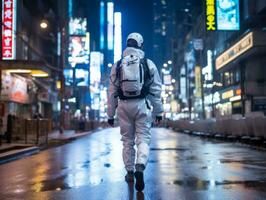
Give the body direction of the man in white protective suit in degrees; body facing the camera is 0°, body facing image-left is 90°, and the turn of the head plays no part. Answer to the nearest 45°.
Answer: approximately 180°

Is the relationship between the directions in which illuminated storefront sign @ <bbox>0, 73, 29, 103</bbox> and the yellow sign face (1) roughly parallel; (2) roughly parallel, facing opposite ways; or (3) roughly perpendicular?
roughly perpendicular

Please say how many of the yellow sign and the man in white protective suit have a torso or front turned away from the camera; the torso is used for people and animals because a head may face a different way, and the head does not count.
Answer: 1

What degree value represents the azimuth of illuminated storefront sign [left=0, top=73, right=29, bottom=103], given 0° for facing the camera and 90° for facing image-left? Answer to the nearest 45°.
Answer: approximately 315°

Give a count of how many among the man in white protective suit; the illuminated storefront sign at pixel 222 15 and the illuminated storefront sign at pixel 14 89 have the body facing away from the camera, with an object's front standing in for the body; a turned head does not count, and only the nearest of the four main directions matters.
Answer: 1

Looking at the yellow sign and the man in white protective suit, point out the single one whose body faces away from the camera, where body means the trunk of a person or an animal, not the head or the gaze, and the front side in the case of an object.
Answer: the man in white protective suit

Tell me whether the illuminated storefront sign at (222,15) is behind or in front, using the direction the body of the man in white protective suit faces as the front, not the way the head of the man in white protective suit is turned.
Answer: in front

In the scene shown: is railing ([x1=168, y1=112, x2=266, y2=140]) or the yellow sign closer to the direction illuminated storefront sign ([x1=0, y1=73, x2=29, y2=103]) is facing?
the railing

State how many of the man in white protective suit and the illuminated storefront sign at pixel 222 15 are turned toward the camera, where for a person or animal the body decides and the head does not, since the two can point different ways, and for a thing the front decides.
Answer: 1

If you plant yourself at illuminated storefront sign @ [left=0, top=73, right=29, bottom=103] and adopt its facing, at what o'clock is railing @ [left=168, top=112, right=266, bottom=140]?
The railing is roughly at 12 o'clock from the illuminated storefront sign.

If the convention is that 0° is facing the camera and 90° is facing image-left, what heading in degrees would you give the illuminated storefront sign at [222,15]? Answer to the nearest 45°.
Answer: approximately 0°

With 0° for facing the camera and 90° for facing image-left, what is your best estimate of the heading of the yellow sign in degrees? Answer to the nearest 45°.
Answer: approximately 0°
